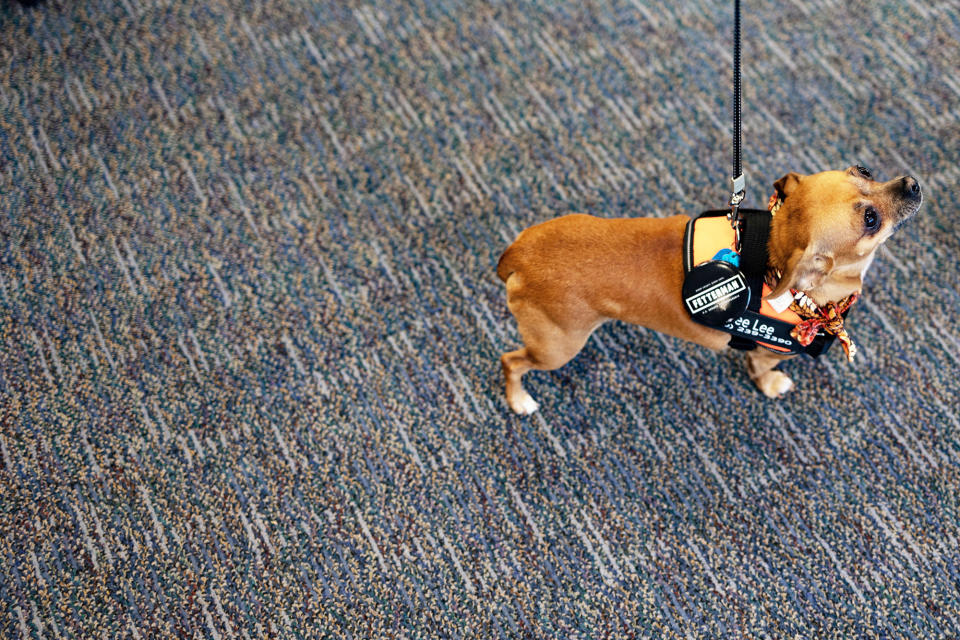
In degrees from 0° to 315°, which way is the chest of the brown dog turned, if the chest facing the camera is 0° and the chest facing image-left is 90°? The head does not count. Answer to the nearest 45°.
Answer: approximately 270°
